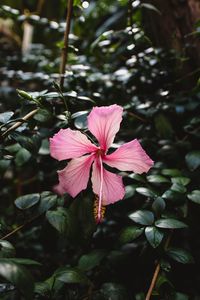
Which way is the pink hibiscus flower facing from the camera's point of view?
toward the camera

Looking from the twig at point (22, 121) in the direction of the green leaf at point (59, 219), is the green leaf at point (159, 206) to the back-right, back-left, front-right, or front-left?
front-left
